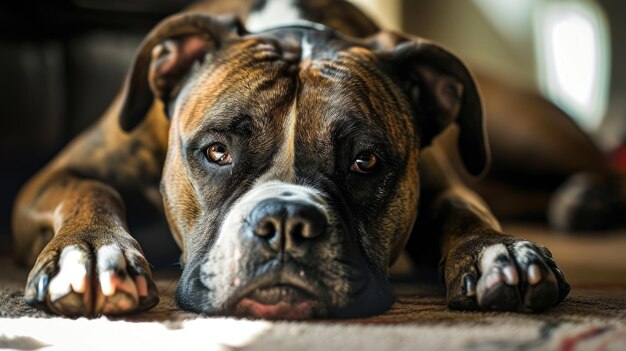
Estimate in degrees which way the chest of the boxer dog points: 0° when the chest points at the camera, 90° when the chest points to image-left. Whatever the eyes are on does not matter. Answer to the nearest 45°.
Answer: approximately 0°
